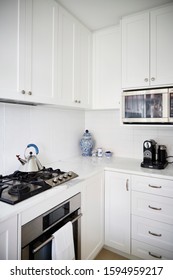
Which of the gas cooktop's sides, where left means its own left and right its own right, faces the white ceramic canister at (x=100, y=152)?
left

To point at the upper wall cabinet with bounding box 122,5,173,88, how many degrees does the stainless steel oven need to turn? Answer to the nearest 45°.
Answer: approximately 90° to its left

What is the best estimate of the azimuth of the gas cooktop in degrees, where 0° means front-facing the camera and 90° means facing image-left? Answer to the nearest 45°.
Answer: approximately 315°

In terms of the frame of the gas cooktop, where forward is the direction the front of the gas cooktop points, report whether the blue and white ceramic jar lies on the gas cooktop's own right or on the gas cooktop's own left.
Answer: on the gas cooktop's own left

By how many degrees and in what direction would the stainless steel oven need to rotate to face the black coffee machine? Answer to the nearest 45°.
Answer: approximately 90° to its left

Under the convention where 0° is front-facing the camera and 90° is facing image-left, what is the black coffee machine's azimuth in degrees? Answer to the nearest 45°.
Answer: approximately 0°

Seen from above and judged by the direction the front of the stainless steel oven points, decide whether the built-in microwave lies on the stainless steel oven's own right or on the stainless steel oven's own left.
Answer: on the stainless steel oven's own left
